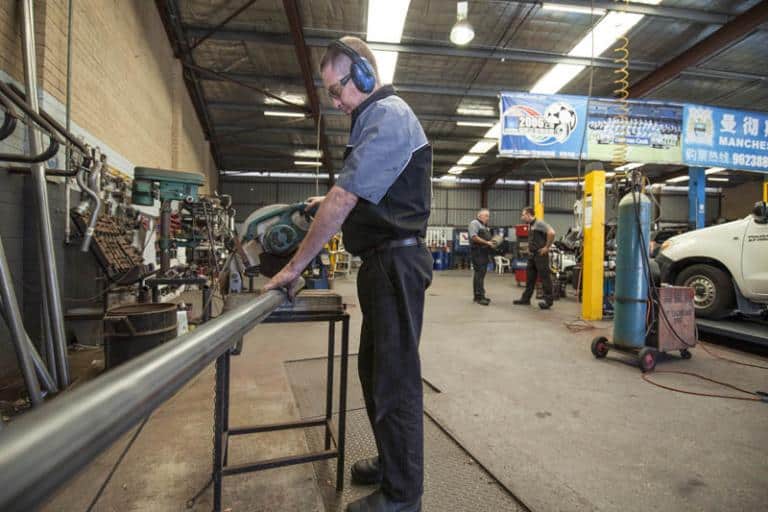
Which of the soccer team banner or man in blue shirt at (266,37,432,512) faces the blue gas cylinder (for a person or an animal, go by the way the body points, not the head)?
the soccer team banner

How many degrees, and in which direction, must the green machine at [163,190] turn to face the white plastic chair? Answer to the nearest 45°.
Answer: approximately 45° to its left

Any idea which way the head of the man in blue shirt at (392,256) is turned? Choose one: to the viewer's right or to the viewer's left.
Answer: to the viewer's left

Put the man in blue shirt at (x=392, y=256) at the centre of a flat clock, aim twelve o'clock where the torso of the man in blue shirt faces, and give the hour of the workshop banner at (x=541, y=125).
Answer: The workshop banner is roughly at 4 o'clock from the man in blue shirt.

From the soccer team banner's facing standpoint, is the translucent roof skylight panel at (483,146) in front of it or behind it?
behind

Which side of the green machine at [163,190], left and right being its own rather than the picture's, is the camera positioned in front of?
right

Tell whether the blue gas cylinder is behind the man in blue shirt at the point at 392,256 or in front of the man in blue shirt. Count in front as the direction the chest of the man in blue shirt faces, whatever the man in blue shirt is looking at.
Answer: behind

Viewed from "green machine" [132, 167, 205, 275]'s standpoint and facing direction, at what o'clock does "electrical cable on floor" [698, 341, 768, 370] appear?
The electrical cable on floor is roughly at 1 o'clock from the green machine.

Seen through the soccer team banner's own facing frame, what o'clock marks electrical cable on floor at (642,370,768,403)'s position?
The electrical cable on floor is roughly at 12 o'clock from the soccer team banner.

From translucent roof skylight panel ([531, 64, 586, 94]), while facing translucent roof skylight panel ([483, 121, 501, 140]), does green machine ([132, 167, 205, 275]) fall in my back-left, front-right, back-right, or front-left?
back-left

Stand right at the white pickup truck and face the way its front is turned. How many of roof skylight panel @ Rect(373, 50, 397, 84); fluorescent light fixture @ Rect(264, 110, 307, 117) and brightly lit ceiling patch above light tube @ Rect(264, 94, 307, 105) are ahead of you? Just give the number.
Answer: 3

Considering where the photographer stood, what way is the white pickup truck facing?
facing to the left of the viewer

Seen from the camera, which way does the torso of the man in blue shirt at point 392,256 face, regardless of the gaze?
to the viewer's left
